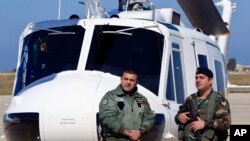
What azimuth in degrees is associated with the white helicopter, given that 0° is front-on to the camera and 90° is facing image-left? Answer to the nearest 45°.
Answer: approximately 45°

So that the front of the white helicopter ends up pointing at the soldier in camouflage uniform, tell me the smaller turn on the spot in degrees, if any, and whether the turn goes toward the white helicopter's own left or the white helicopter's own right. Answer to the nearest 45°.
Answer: approximately 90° to the white helicopter's own left
